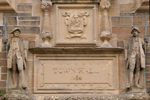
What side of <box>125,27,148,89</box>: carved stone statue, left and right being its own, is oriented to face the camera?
front

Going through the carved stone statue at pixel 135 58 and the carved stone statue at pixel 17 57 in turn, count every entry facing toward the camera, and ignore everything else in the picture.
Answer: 2

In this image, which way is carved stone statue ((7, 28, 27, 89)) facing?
toward the camera

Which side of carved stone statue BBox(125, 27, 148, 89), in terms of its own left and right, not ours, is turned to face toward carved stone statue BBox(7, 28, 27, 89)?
right

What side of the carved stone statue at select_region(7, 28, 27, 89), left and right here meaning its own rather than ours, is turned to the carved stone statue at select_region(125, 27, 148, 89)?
left
